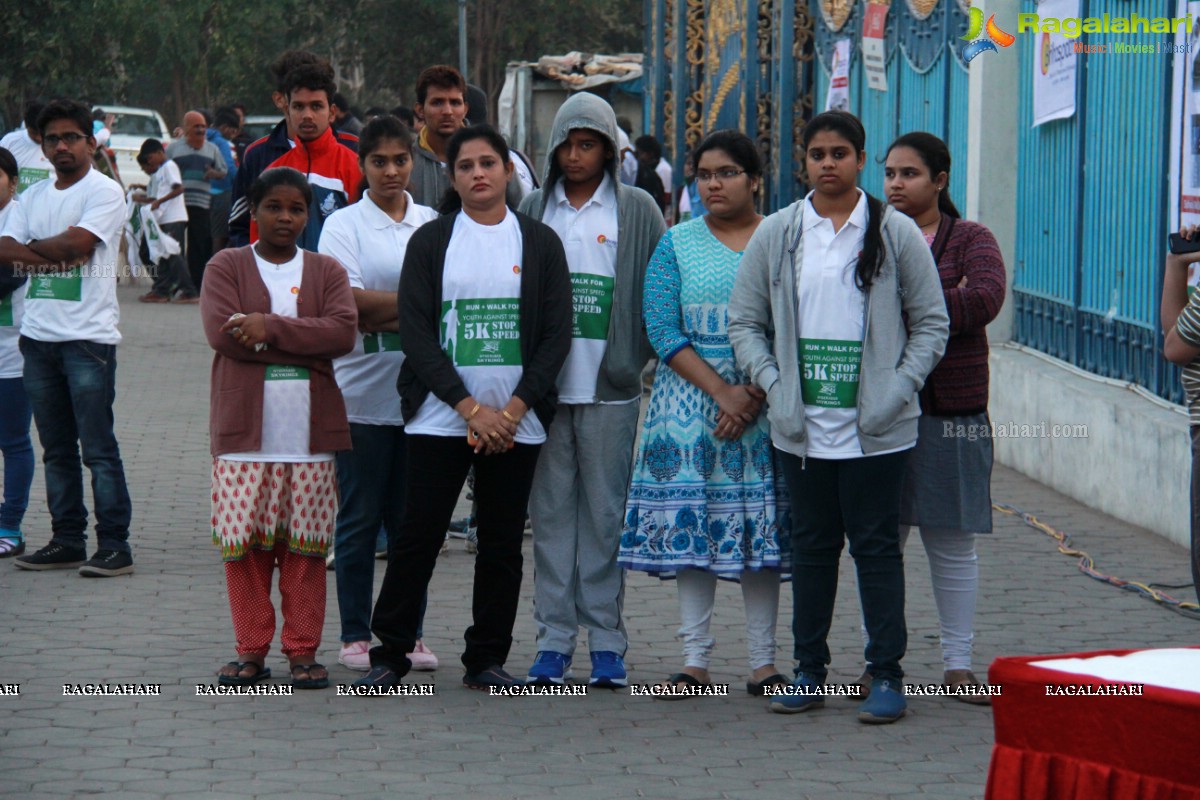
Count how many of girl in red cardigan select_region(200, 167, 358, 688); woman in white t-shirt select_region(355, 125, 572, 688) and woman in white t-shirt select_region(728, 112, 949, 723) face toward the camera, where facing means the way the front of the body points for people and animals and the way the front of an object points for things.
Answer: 3

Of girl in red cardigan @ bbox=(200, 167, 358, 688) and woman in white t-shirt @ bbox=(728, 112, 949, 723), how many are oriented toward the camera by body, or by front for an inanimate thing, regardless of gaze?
2

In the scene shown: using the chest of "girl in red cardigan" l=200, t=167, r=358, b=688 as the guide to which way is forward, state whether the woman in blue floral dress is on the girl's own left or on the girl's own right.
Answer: on the girl's own left

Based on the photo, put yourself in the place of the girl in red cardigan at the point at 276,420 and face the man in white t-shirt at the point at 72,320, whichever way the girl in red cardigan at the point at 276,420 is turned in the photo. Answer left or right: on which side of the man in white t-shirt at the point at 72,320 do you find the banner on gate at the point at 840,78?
right

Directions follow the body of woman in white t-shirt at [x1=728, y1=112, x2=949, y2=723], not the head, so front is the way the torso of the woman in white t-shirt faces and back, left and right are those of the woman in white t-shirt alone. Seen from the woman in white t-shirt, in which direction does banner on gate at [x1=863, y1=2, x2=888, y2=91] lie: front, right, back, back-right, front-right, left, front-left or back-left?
back

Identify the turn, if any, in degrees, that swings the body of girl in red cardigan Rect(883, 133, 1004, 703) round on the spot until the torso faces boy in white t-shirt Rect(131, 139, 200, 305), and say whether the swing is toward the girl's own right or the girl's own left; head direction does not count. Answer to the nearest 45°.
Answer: approximately 90° to the girl's own right

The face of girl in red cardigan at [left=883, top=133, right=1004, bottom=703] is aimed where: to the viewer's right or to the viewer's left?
to the viewer's left

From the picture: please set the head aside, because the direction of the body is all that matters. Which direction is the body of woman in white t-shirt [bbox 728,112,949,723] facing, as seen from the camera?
toward the camera

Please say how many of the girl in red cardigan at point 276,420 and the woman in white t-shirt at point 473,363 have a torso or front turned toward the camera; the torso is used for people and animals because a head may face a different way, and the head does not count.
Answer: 2

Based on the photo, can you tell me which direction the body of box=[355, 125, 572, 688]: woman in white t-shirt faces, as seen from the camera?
toward the camera

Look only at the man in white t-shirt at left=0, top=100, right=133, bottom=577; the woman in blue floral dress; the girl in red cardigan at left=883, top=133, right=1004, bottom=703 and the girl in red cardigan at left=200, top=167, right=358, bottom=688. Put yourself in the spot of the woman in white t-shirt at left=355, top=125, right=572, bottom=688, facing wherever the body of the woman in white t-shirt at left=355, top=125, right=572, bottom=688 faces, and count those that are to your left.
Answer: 2

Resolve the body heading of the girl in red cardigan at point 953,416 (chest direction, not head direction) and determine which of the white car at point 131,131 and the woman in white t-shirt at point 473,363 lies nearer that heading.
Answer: the woman in white t-shirt

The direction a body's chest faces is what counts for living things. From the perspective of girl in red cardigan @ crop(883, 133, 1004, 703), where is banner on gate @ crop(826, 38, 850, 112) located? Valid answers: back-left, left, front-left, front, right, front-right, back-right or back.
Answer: back-right
